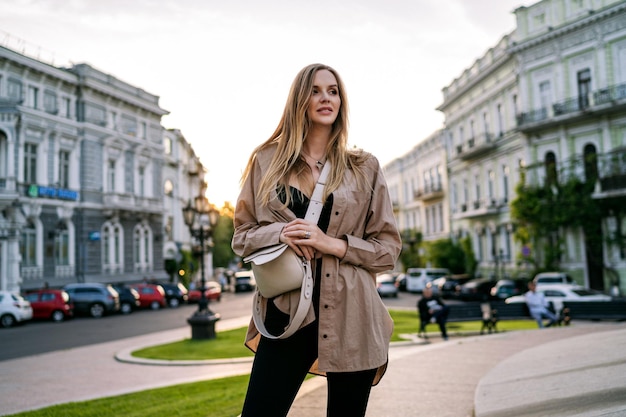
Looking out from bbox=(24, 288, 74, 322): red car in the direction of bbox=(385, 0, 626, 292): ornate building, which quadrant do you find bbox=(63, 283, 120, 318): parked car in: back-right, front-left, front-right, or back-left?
front-left

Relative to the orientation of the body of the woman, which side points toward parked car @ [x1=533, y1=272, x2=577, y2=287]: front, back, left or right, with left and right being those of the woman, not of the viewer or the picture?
back

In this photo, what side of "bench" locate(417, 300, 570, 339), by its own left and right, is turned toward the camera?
front

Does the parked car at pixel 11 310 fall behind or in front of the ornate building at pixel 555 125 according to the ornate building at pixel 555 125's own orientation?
in front

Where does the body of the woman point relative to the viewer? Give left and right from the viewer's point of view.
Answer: facing the viewer

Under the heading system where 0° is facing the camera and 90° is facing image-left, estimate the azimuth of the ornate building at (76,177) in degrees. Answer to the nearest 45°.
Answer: approximately 315°

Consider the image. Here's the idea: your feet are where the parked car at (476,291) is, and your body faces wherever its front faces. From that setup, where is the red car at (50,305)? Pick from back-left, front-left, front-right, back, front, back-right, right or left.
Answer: front

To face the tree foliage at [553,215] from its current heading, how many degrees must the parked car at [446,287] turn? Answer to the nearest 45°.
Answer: approximately 90° to its left

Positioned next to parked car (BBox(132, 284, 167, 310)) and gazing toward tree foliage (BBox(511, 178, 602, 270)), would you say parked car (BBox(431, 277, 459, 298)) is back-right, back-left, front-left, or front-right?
front-left

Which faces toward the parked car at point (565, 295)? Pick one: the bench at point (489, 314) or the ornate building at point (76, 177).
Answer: the ornate building
